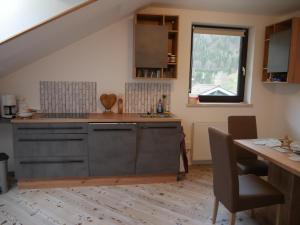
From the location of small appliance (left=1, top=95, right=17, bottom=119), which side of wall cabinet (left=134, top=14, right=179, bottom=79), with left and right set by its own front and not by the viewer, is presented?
right

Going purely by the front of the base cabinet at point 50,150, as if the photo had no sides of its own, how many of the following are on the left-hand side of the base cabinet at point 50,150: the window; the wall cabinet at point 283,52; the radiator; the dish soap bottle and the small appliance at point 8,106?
4

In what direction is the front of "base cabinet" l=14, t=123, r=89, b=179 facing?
toward the camera

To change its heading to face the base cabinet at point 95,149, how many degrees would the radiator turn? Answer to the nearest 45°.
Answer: approximately 45° to its right

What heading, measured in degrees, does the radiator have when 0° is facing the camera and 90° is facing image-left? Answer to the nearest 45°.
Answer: approximately 0°

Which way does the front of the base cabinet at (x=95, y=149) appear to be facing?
toward the camera
